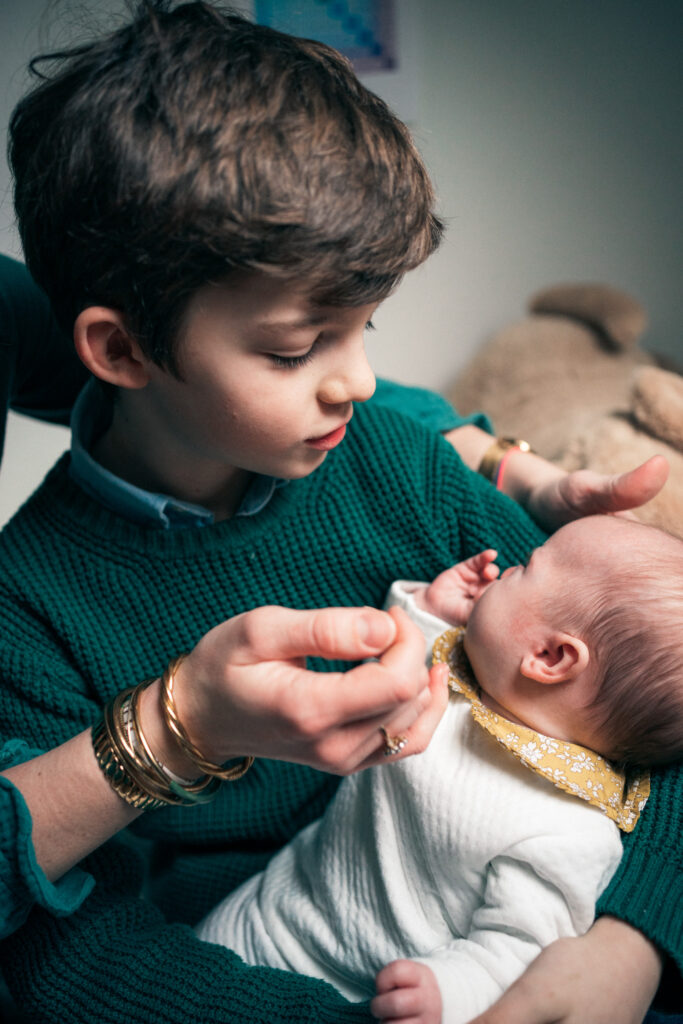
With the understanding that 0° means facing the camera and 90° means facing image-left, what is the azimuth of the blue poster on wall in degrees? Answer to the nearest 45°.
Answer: approximately 0°

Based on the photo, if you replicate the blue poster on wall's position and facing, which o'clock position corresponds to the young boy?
The young boy is roughly at 12 o'clock from the blue poster on wall.

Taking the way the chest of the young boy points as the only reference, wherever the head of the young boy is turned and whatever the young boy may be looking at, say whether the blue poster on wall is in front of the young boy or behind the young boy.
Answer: behind

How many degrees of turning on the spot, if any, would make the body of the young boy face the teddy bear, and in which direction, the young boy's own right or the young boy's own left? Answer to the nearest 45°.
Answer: approximately 135° to the young boy's own left

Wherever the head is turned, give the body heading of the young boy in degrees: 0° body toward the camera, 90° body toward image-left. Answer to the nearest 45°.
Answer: approximately 315°

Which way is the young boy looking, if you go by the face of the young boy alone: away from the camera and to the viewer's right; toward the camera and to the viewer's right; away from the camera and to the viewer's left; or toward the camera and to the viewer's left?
toward the camera and to the viewer's right

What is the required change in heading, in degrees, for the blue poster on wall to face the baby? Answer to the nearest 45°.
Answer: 0° — it already faces them
